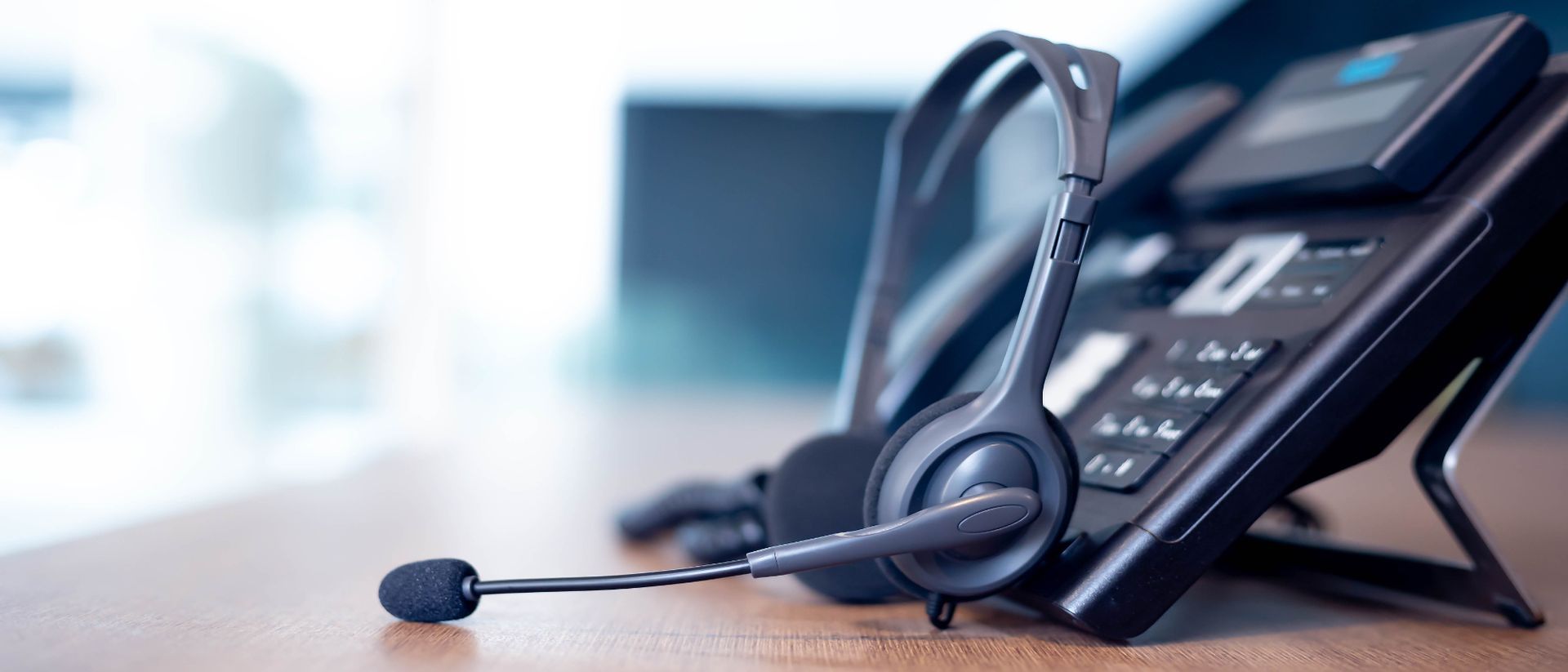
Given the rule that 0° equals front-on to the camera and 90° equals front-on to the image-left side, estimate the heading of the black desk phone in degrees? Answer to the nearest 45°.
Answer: approximately 45°
